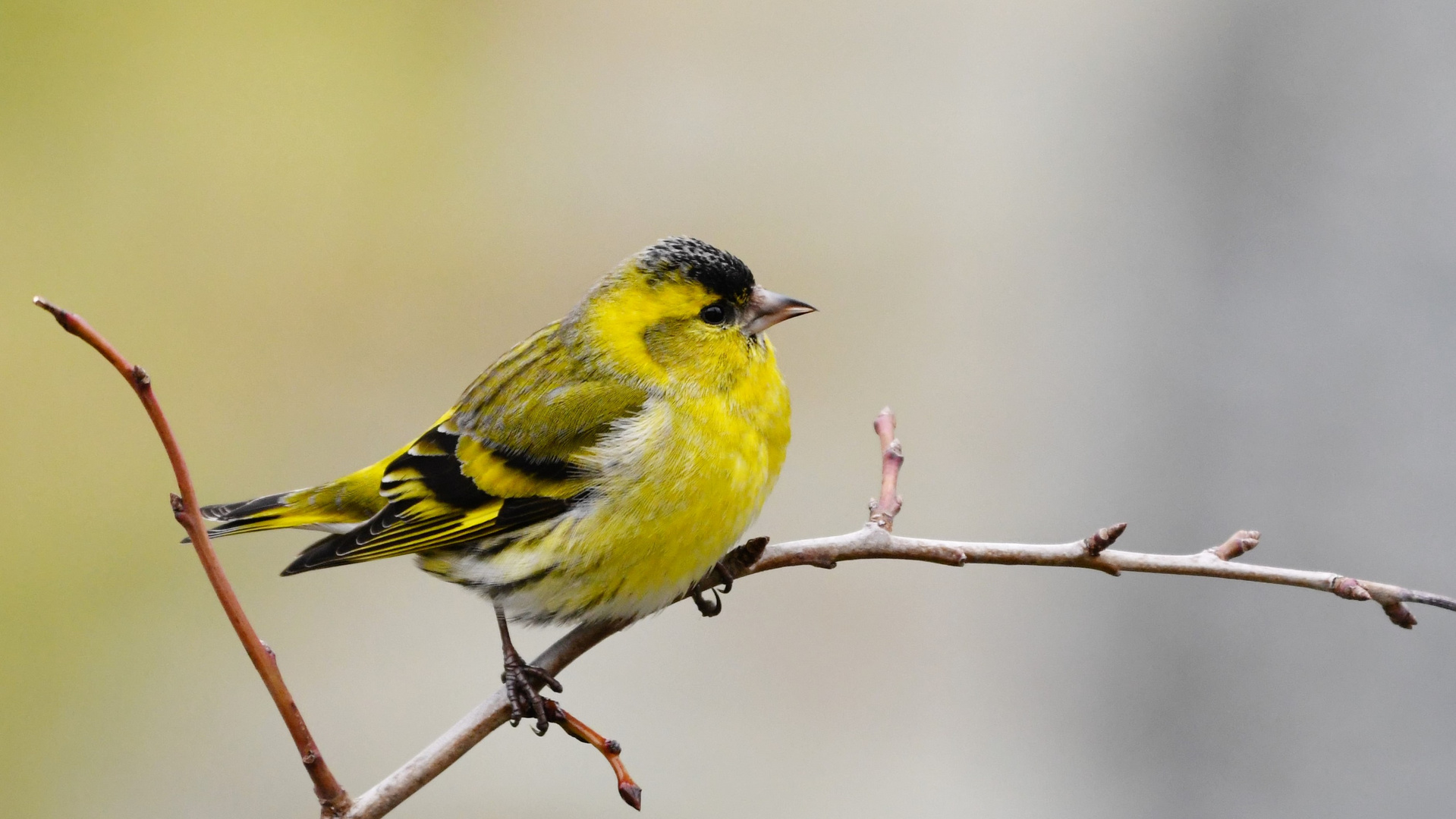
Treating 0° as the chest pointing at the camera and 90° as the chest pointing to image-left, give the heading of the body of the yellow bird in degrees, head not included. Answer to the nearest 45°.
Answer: approximately 270°
